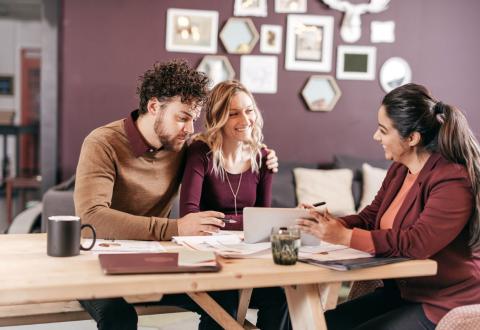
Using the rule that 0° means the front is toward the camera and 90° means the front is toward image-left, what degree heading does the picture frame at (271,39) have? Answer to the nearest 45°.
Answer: approximately 0°

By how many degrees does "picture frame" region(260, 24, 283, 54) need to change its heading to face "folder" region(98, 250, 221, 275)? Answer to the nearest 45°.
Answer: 0° — it already faces it

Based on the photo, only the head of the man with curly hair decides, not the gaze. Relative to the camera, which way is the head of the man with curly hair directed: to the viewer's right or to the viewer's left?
to the viewer's right

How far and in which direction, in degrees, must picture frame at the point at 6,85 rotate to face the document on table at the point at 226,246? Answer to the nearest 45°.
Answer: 0° — it already faces it
